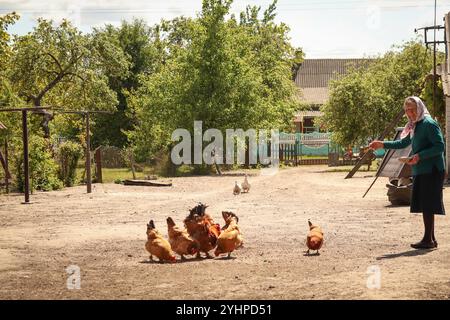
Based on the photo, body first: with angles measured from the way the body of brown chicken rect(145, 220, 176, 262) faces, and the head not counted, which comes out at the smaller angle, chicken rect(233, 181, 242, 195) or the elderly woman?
the elderly woman

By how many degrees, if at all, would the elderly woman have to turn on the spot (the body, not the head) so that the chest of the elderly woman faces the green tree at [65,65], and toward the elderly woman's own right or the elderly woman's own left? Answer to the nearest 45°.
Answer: approximately 45° to the elderly woman's own right

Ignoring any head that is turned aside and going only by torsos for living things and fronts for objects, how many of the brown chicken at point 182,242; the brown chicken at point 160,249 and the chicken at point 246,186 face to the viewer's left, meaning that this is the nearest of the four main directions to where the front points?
0

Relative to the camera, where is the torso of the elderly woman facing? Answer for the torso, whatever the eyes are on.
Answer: to the viewer's left

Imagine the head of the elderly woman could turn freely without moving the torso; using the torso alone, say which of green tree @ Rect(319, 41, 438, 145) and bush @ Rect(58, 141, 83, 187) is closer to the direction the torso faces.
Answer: the bush

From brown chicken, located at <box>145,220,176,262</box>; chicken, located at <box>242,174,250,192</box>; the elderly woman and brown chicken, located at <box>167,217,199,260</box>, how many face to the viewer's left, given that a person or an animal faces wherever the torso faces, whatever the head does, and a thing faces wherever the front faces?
1

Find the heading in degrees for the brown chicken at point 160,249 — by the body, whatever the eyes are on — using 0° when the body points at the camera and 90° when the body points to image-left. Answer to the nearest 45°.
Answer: approximately 315°

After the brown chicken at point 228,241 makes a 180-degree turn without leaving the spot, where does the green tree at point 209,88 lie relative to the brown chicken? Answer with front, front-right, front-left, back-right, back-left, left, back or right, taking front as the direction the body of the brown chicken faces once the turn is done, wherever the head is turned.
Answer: front-left

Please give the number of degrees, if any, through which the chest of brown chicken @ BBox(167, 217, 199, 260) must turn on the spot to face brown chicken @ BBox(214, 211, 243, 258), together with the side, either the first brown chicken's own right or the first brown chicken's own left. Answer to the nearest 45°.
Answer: approximately 45° to the first brown chicken's own left
